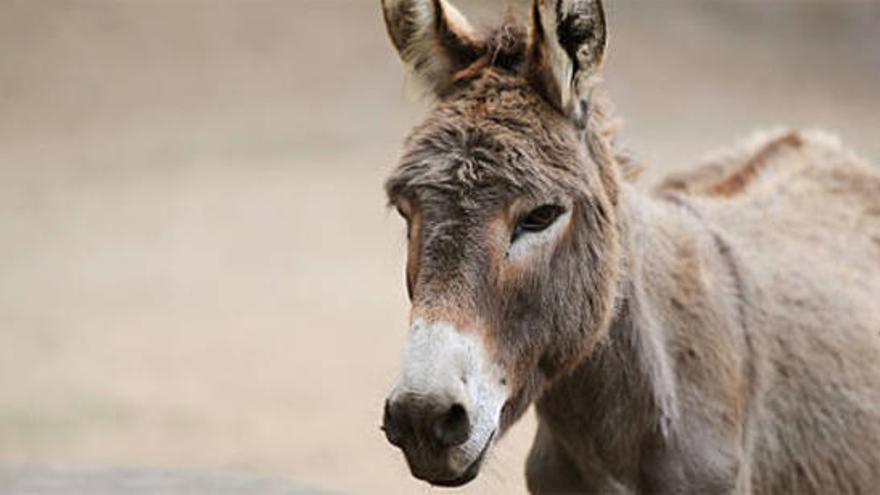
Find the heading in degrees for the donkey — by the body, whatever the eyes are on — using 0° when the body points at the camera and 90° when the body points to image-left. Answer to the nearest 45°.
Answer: approximately 45°
